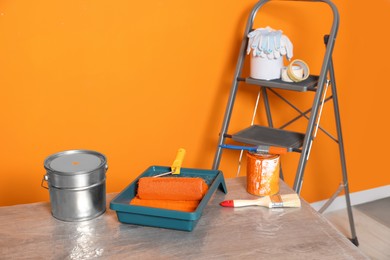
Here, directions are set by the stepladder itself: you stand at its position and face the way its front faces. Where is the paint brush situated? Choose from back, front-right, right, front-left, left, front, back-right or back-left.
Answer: front-left

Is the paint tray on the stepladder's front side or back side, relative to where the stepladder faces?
on the front side

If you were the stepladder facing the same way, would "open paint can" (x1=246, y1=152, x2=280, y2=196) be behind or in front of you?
in front

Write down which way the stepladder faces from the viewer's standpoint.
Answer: facing the viewer and to the left of the viewer

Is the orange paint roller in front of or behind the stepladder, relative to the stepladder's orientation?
in front
